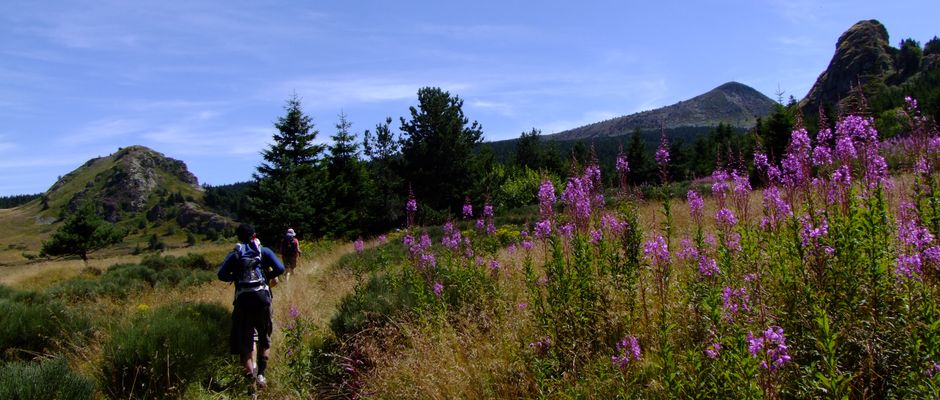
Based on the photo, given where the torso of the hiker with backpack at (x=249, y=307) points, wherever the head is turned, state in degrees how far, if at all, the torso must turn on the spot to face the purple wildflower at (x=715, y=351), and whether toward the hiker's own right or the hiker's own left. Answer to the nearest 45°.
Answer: approximately 135° to the hiker's own right

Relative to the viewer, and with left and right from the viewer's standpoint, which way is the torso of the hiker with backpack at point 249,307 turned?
facing away from the viewer

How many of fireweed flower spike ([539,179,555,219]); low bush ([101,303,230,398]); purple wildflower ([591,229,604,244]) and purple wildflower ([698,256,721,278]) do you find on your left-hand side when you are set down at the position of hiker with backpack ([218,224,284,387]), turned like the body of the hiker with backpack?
1

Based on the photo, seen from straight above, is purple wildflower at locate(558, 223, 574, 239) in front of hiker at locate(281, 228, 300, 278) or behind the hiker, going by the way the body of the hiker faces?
behind

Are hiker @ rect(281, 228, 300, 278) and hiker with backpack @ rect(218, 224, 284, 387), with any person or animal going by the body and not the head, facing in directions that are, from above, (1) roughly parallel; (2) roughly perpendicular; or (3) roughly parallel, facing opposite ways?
roughly parallel

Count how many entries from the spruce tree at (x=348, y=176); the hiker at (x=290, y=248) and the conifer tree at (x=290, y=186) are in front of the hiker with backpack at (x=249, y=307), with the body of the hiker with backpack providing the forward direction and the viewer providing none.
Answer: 3

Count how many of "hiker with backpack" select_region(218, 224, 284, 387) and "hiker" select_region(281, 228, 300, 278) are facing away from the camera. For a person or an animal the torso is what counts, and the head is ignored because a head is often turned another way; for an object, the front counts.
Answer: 2

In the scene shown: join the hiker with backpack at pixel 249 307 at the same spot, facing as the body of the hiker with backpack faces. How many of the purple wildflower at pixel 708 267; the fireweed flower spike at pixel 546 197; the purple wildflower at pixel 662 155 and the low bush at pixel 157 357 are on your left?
1

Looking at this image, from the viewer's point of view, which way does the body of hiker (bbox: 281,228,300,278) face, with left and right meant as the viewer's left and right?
facing away from the viewer

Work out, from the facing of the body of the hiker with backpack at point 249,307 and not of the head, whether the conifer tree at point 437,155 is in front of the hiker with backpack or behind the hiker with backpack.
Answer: in front

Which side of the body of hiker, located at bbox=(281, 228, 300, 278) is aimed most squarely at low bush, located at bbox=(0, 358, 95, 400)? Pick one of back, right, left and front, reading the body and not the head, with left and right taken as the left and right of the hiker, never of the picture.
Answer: back

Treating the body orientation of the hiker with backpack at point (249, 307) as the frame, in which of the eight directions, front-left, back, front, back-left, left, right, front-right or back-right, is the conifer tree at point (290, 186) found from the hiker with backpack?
front

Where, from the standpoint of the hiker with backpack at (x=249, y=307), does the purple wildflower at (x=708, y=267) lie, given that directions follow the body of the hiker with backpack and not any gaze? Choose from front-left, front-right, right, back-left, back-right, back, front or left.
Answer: back-right
